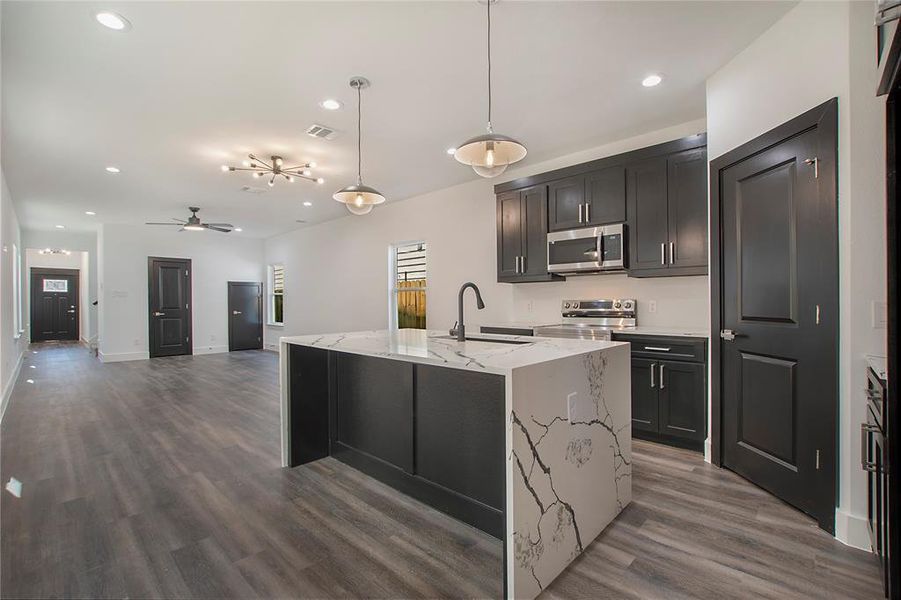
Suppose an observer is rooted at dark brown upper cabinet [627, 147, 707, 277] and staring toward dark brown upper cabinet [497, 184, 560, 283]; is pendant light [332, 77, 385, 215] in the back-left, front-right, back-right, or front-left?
front-left

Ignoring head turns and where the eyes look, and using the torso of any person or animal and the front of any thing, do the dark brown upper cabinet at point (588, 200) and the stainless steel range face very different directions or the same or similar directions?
same or similar directions

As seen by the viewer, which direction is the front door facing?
toward the camera

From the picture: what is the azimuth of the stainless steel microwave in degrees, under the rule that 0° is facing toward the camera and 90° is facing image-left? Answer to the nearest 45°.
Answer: approximately 45°

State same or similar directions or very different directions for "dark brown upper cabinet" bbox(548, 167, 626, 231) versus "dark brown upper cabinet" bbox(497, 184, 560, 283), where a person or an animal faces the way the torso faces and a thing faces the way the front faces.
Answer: same or similar directions

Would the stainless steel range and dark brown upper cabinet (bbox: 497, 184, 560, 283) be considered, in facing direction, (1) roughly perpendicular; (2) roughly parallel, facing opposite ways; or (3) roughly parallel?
roughly parallel

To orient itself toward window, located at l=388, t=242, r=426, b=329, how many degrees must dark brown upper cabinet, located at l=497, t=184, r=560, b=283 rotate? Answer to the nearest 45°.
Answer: approximately 90° to its right

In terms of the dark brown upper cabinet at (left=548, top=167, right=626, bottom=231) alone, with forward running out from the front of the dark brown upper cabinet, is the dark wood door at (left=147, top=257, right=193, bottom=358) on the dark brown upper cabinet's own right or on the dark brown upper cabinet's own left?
on the dark brown upper cabinet's own right

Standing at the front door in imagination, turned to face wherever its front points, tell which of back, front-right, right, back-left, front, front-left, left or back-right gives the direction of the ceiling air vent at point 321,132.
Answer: front

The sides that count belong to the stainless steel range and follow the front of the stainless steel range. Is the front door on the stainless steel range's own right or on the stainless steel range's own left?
on the stainless steel range's own right

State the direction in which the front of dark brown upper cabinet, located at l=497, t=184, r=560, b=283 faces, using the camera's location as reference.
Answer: facing the viewer and to the left of the viewer

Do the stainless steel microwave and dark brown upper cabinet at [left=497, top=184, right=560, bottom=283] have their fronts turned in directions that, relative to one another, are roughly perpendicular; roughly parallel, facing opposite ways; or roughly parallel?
roughly parallel

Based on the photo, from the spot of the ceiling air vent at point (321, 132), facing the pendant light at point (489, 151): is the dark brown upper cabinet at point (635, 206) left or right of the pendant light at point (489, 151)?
left

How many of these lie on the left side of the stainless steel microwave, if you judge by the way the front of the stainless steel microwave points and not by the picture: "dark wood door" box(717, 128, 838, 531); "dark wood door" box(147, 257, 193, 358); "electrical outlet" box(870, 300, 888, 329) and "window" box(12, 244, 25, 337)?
2

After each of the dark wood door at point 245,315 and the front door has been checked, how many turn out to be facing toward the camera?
2

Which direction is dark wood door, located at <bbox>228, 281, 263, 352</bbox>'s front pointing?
toward the camera

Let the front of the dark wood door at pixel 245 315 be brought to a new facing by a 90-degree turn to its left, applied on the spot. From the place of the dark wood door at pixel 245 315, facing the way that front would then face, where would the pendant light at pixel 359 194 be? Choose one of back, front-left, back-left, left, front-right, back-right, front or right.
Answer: right
